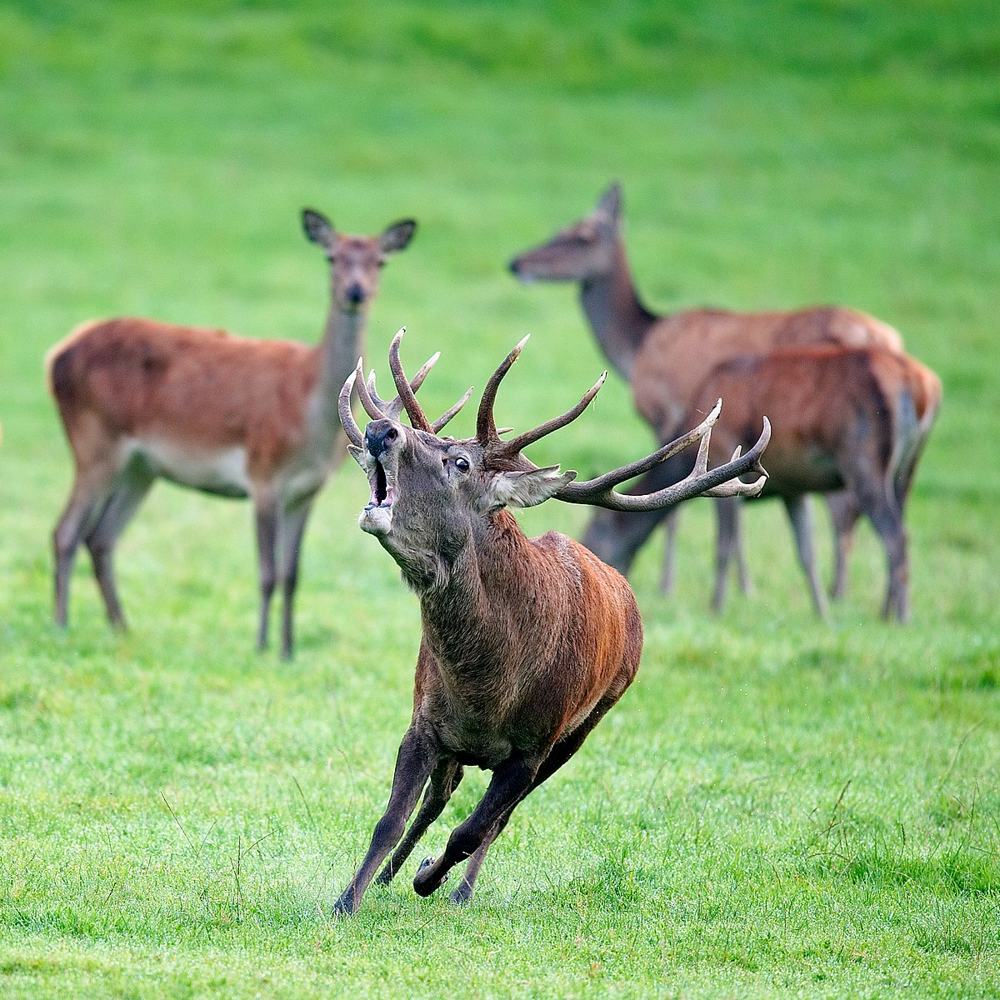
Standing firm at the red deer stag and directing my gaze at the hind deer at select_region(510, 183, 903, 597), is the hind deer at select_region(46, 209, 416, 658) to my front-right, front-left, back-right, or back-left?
front-left

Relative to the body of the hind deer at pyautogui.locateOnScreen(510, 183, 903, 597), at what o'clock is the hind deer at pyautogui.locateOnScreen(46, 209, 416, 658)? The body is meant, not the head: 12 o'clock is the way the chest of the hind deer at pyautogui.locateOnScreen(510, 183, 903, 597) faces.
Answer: the hind deer at pyautogui.locateOnScreen(46, 209, 416, 658) is roughly at 10 o'clock from the hind deer at pyautogui.locateOnScreen(510, 183, 903, 597).

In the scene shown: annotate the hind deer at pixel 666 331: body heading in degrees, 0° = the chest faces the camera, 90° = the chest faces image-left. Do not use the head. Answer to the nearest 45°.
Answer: approximately 90°

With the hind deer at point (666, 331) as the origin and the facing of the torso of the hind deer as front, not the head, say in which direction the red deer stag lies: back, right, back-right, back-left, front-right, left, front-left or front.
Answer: left

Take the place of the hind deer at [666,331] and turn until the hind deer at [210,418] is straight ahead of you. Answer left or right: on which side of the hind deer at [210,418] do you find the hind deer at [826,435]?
left

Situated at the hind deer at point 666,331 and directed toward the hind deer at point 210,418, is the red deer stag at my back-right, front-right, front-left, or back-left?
front-left

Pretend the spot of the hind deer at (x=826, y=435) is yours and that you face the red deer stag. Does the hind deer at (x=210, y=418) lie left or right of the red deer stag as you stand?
right

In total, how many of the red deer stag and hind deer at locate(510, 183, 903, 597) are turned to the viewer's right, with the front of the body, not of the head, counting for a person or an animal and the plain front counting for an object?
0

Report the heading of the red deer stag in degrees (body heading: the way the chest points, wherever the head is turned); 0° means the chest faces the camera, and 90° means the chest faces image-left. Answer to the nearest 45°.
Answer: approximately 45°

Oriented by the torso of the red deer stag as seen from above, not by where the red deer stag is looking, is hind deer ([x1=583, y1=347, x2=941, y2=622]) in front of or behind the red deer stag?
behind
